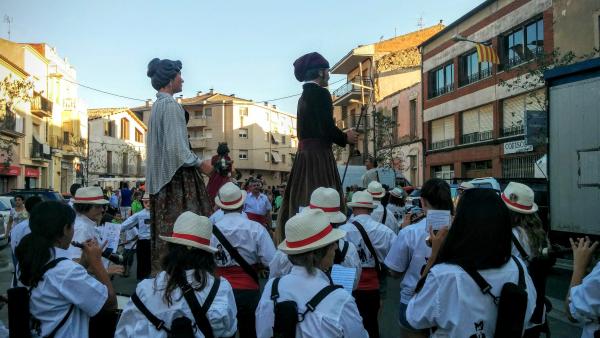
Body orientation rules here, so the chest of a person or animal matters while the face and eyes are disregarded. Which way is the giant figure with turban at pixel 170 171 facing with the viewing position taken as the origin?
facing to the right of the viewer

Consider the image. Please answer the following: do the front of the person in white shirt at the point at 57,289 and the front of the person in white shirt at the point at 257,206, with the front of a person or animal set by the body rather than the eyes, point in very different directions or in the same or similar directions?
very different directions

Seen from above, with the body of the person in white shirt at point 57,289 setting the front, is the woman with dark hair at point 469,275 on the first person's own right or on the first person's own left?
on the first person's own right

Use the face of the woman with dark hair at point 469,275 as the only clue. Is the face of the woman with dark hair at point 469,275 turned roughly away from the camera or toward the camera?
away from the camera

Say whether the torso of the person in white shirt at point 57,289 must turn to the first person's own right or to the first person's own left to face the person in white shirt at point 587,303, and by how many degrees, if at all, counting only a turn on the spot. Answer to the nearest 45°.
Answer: approximately 90° to the first person's own right

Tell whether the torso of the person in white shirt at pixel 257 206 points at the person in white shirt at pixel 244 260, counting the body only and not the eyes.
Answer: yes

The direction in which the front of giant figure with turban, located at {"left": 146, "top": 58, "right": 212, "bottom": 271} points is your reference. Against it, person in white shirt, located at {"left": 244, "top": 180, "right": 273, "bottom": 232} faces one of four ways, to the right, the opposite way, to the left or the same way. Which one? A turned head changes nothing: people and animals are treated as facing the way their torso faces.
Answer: to the right
